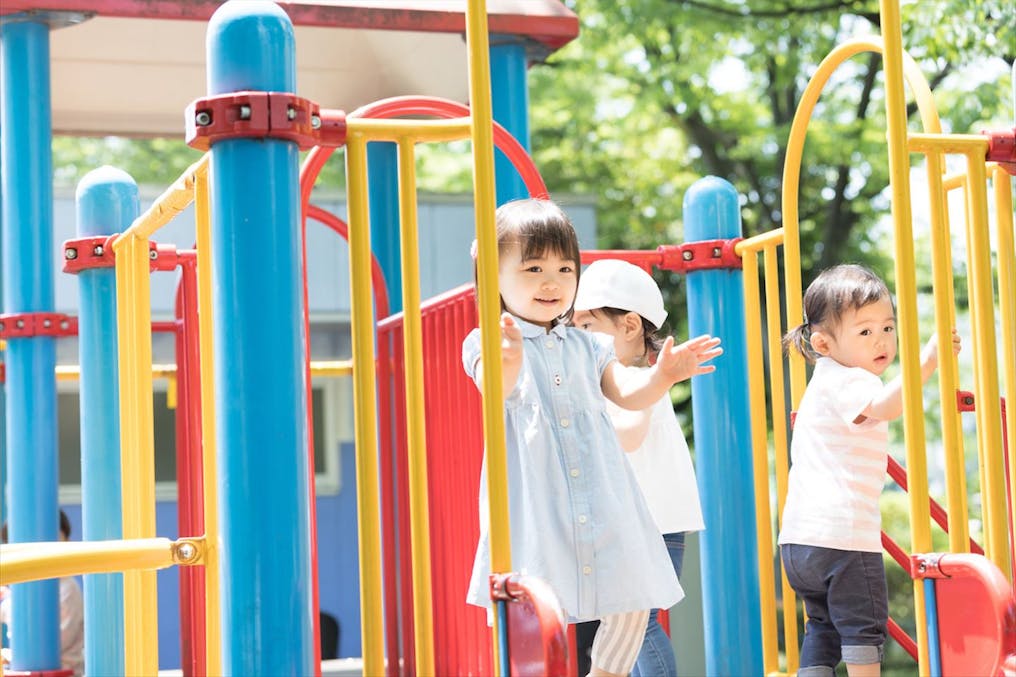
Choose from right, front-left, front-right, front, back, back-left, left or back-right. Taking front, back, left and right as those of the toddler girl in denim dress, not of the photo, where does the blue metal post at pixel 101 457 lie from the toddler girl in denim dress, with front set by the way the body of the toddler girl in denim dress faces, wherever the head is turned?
back-right

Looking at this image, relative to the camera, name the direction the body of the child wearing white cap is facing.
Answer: to the viewer's left

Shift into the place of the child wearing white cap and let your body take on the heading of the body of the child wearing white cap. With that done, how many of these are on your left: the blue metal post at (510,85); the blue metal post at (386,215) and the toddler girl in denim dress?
1

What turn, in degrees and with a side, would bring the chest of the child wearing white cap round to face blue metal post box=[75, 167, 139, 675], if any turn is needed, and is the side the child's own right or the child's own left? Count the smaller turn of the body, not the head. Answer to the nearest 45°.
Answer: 0° — they already face it

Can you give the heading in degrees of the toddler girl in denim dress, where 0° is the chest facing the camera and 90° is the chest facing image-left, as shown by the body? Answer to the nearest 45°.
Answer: approximately 0°

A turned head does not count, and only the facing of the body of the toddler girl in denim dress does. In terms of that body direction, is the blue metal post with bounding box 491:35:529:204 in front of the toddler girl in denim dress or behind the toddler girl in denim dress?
behind

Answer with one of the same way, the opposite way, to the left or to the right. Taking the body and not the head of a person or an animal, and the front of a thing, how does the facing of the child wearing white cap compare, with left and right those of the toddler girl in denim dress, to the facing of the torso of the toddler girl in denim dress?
to the right

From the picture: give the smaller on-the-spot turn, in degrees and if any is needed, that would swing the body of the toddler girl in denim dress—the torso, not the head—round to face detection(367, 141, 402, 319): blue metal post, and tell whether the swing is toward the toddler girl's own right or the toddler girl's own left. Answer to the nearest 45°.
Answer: approximately 180°

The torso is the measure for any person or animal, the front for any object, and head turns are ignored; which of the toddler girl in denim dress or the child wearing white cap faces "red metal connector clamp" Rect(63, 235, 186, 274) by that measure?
the child wearing white cap

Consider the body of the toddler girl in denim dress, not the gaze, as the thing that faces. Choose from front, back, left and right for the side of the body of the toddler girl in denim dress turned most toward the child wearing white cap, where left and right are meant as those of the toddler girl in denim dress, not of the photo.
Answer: back

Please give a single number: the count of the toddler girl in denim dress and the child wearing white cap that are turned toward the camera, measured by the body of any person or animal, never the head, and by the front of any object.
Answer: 1
